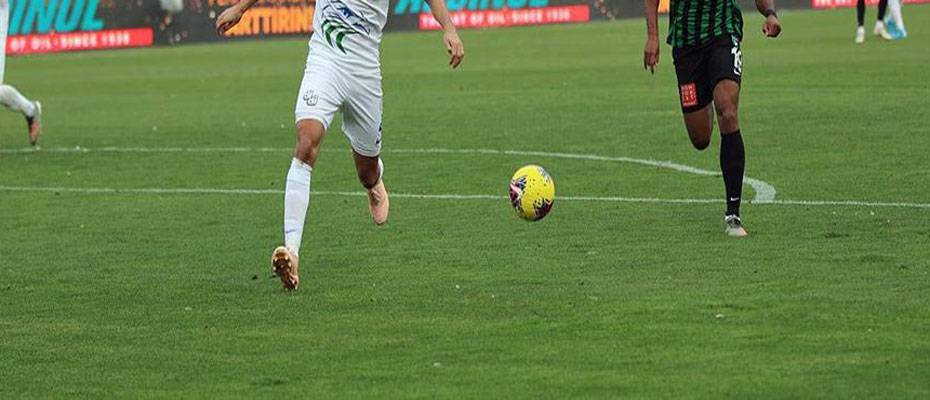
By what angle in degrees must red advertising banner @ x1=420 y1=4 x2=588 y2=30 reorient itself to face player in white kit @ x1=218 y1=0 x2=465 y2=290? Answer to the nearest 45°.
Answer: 0° — it already faces them

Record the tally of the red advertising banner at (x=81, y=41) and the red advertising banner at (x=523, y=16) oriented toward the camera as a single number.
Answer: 2

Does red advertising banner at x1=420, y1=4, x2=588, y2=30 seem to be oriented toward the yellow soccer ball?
yes

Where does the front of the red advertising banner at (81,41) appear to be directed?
toward the camera

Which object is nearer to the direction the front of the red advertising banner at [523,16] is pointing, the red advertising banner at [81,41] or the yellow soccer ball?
the yellow soccer ball

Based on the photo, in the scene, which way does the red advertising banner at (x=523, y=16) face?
toward the camera
